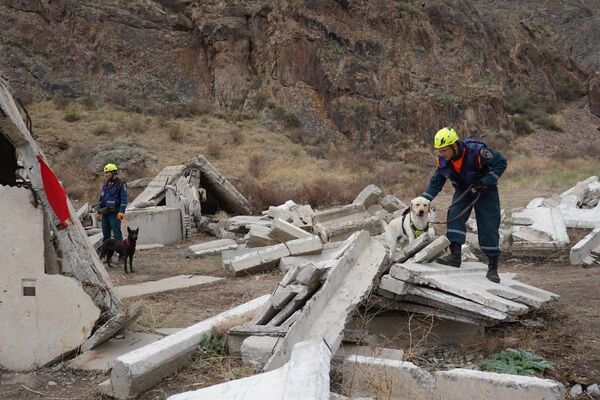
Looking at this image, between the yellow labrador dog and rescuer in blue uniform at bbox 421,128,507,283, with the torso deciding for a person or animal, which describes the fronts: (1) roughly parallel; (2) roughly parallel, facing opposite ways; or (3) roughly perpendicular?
roughly perpendicular

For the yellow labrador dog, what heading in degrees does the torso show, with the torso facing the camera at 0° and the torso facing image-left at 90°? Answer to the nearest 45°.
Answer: approximately 315°

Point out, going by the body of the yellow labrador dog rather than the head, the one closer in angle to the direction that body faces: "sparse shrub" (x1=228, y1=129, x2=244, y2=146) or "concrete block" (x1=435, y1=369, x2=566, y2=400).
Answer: the concrete block

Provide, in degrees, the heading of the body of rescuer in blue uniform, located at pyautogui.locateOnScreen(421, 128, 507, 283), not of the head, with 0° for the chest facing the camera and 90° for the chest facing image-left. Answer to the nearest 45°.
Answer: approximately 45°

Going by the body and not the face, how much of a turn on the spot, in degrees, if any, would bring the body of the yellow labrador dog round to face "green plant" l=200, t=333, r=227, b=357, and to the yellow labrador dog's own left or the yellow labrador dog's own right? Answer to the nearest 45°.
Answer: approximately 90° to the yellow labrador dog's own right

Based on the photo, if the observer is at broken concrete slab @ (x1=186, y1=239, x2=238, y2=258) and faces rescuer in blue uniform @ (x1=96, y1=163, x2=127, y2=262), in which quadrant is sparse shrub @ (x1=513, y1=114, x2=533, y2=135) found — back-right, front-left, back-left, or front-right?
back-right

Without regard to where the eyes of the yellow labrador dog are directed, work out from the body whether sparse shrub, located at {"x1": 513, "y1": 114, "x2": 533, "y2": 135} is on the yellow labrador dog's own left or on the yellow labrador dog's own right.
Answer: on the yellow labrador dog's own left

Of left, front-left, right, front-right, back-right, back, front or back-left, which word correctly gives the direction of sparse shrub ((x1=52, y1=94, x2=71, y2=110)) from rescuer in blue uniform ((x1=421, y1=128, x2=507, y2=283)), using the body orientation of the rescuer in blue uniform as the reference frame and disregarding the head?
right

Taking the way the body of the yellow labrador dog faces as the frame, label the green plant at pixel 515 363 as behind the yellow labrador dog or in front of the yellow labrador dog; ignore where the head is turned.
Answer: in front

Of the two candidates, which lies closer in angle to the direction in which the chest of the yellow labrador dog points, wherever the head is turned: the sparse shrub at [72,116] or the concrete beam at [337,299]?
the concrete beam

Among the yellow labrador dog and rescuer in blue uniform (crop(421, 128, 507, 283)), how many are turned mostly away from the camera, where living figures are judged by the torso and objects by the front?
0
